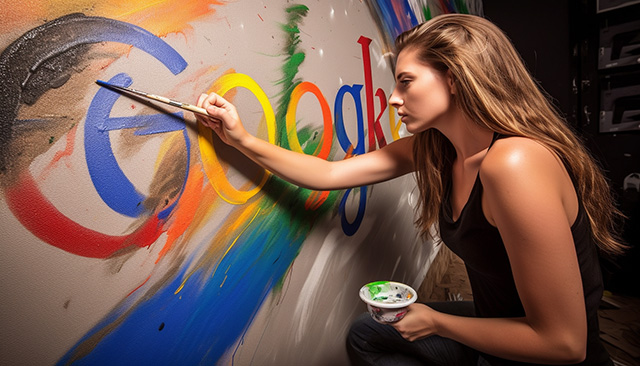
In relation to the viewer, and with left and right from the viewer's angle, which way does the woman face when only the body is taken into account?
facing to the left of the viewer

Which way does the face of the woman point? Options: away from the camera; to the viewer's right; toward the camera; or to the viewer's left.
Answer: to the viewer's left
